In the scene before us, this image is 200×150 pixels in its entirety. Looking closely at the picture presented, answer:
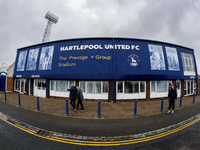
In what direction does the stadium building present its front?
toward the camera
